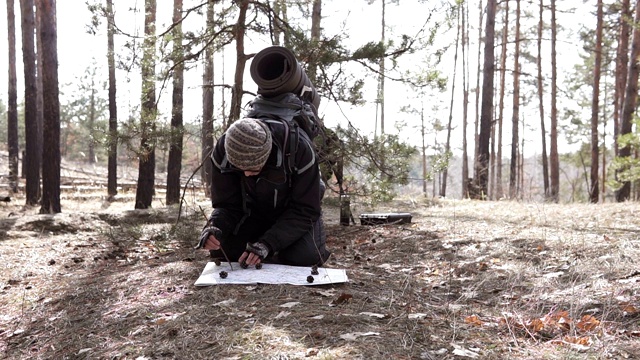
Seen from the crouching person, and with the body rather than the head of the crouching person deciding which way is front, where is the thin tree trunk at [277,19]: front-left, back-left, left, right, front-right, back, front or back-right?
back-right

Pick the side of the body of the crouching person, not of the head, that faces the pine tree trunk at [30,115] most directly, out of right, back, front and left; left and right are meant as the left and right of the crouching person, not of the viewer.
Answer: right

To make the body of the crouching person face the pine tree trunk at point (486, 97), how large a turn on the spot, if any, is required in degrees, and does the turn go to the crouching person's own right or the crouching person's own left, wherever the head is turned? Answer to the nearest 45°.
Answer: approximately 180°

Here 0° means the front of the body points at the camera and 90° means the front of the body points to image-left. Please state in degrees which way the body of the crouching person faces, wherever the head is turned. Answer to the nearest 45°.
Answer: approximately 45°

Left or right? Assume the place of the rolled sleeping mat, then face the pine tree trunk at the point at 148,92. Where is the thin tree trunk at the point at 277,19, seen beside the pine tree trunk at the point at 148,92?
right

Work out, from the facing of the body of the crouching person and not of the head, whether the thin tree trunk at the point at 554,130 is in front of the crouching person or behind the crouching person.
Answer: behind

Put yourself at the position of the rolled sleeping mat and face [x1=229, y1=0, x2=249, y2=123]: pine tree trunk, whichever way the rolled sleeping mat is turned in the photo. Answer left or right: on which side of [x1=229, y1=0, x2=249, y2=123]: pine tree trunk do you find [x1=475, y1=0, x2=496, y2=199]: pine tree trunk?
right

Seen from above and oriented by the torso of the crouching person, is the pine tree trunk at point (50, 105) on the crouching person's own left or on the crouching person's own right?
on the crouching person's own right
